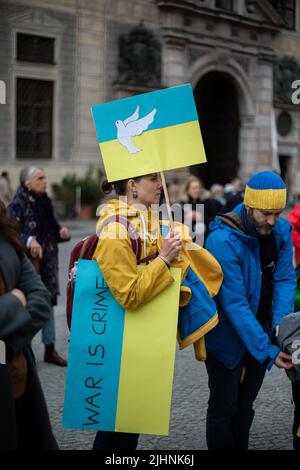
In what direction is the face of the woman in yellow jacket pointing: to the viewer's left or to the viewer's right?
to the viewer's right

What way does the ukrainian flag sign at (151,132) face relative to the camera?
toward the camera
